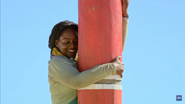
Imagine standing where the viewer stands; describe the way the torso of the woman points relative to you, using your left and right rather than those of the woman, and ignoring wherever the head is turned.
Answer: facing the viewer and to the right of the viewer
